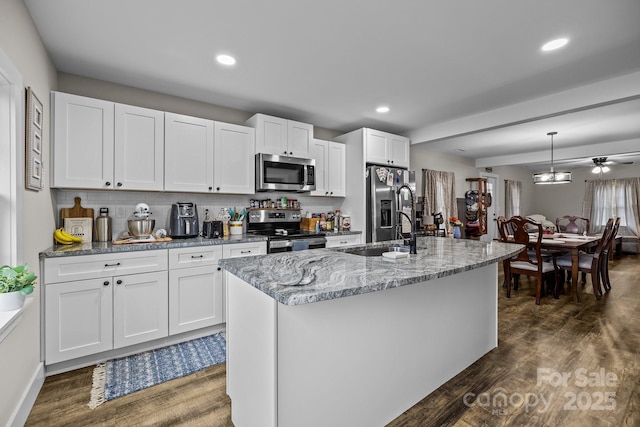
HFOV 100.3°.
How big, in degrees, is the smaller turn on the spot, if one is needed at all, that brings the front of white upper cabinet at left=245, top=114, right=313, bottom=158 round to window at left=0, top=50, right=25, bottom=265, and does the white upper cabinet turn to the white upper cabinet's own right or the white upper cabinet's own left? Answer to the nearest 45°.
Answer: approximately 90° to the white upper cabinet's own right

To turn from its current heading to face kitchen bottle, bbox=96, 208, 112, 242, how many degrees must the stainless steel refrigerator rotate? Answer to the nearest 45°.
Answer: approximately 90° to its right

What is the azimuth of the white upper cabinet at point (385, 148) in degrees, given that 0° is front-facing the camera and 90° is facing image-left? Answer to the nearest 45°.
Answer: approximately 315°

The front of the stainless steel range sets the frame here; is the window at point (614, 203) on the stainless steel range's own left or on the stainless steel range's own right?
on the stainless steel range's own left

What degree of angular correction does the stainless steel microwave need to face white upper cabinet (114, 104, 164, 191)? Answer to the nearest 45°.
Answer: approximately 90° to its right

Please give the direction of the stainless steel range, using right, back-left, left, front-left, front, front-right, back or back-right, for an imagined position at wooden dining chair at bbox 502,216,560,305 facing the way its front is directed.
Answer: back

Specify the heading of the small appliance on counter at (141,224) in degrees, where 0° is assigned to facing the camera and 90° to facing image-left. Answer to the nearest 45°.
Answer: approximately 0°

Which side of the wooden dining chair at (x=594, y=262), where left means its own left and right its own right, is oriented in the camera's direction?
left

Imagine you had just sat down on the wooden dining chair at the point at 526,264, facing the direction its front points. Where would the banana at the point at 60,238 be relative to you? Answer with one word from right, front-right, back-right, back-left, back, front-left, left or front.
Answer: back

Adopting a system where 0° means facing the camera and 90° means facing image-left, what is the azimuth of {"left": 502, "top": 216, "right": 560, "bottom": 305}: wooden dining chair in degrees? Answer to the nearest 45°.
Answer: approximately 225°

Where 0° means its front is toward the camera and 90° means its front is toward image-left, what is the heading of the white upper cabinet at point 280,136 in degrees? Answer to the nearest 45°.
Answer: approximately 315°
